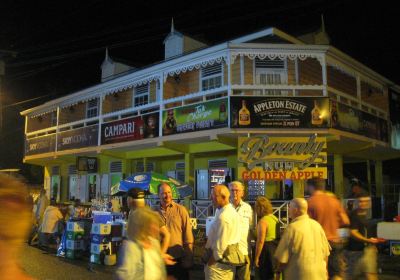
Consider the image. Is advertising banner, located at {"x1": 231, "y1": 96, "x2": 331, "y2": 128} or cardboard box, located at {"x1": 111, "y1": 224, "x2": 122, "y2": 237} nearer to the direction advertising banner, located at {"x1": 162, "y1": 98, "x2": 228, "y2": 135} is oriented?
the cardboard box

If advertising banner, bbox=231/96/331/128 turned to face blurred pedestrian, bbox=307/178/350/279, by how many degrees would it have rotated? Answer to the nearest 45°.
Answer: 0° — it already faces them

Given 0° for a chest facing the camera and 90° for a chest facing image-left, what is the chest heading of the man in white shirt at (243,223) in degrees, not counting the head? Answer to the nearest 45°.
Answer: approximately 45°

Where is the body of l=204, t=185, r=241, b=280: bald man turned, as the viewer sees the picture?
to the viewer's left

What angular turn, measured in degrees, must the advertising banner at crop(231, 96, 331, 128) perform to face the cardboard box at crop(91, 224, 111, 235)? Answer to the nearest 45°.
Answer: approximately 45° to its right

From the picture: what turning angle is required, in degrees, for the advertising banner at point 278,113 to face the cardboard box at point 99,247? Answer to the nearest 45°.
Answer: approximately 45° to its right

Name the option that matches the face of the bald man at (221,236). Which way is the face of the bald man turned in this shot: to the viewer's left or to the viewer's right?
to the viewer's left

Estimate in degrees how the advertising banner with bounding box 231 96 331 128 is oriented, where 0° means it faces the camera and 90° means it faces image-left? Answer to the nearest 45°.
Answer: approximately 0°
